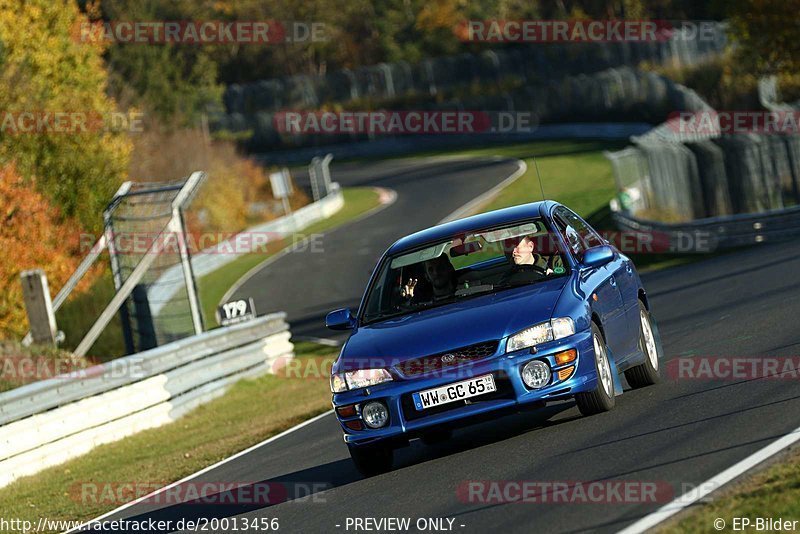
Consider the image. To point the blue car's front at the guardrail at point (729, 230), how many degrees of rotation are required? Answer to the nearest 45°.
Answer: approximately 135° to its right

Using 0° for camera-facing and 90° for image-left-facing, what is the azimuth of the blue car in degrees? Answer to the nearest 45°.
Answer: approximately 45°

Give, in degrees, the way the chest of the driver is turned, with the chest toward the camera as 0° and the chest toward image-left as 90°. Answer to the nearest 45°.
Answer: approximately 45°

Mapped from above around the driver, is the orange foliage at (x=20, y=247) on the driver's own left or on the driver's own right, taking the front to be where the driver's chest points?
on the driver's own right

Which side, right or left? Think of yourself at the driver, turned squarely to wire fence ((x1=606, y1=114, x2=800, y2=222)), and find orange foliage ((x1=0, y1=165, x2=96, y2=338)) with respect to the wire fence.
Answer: left

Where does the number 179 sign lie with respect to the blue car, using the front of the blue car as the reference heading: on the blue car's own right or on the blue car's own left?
on the blue car's own right

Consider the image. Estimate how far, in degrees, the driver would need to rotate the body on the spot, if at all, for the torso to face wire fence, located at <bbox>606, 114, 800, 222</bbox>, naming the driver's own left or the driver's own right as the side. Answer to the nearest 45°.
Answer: approximately 135° to the driver's own right

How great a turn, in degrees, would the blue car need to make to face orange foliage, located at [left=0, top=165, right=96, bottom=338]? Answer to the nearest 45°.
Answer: approximately 90° to its right

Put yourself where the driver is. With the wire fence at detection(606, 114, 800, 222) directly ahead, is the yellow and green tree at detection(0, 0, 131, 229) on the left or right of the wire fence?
left
